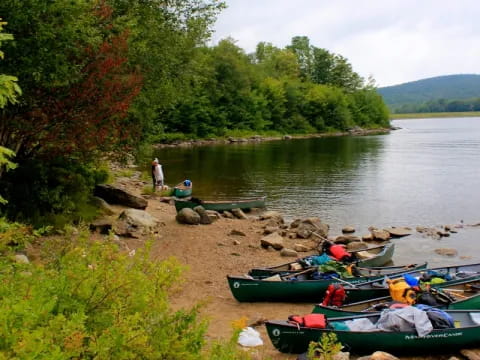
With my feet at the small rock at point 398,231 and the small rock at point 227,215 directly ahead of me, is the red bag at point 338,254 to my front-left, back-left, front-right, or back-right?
front-left

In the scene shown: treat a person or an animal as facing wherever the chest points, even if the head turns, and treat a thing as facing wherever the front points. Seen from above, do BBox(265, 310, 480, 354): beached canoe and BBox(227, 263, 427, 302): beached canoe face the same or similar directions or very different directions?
same or similar directions

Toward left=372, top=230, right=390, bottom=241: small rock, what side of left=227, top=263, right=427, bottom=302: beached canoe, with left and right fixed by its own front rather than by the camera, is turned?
right

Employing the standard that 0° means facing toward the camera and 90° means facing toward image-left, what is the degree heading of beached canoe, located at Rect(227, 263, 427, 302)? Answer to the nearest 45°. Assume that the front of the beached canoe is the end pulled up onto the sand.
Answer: approximately 90°

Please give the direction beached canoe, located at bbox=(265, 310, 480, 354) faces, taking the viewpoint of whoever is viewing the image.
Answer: facing to the left of the viewer

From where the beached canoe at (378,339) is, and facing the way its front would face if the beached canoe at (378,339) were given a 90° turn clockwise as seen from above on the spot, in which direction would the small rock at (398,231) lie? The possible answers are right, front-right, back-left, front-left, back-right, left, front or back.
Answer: front

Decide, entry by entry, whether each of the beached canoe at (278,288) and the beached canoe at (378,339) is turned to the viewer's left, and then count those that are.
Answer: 2

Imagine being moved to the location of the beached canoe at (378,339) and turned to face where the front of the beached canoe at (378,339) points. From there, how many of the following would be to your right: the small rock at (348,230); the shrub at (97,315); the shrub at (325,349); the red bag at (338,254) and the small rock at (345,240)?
3

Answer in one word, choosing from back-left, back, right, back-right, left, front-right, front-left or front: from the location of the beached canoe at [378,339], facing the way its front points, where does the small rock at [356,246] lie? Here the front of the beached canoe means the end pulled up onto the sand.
right

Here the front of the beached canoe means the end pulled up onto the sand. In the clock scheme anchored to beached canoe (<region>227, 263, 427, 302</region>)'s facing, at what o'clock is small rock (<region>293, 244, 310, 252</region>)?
The small rock is roughly at 3 o'clock from the beached canoe.

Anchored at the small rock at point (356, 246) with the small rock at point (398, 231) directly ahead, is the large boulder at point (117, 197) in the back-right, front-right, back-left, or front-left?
back-left

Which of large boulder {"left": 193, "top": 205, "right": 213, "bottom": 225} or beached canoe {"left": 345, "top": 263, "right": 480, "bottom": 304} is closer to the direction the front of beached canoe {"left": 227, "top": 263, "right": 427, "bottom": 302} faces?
the large boulder

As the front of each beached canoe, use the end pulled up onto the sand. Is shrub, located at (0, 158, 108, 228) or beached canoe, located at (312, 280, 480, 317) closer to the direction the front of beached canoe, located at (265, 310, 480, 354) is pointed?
the shrub

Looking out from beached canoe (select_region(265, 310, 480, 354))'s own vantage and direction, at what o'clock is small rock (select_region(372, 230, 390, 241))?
The small rock is roughly at 3 o'clock from the beached canoe.

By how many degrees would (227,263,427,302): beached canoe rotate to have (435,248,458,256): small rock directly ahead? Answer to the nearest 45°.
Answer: approximately 135° to its right

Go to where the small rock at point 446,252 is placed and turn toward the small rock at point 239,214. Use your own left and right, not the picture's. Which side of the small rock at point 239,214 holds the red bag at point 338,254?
left

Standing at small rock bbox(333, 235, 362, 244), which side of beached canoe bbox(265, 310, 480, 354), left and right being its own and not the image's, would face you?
right
